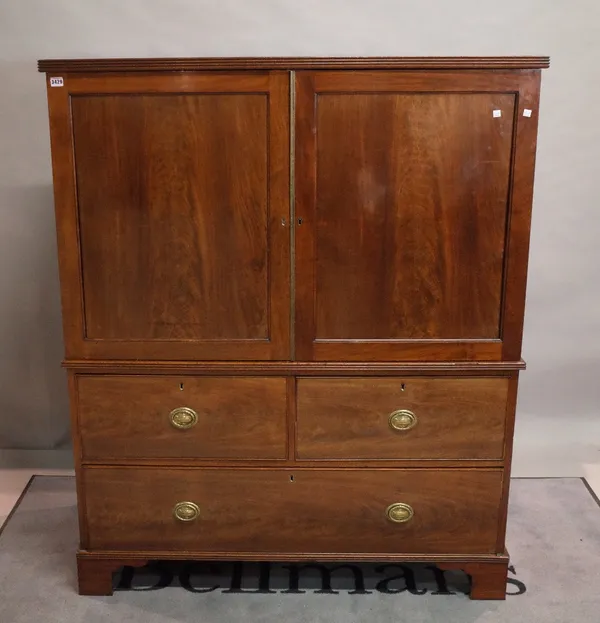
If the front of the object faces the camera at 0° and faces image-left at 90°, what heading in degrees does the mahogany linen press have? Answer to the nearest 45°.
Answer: approximately 0°
